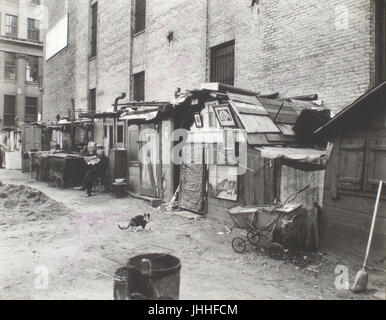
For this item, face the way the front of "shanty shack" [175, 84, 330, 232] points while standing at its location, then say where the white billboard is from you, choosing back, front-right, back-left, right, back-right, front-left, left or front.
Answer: right

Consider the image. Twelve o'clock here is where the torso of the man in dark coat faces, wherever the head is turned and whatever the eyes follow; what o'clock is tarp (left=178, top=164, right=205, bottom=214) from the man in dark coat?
The tarp is roughly at 10 o'clock from the man in dark coat.

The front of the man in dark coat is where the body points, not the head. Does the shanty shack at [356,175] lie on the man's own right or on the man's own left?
on the man's own left

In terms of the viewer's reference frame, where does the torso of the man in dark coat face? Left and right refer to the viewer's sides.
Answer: facing to the left of the viewer

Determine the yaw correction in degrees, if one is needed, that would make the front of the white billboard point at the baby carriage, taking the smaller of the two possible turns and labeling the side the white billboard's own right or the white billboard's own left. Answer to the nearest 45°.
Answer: approximately 45° to the white billboard's own left

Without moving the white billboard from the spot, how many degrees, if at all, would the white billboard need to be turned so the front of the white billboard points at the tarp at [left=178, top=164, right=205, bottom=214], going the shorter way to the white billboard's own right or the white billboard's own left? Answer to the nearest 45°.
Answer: approximately 45° to the white billboard's own left

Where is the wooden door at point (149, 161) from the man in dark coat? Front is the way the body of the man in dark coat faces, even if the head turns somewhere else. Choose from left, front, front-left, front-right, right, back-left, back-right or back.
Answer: back-left

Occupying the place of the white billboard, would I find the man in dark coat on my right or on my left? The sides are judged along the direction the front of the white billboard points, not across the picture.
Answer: on my left

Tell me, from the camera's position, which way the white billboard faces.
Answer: facing the viewer and to the left of the viewer
